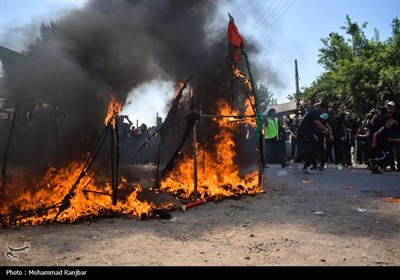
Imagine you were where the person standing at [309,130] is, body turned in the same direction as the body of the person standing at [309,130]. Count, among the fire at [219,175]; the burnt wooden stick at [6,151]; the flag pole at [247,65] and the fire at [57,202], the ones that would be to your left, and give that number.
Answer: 0

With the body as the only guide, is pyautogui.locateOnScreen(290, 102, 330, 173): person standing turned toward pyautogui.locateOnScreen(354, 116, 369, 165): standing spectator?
no

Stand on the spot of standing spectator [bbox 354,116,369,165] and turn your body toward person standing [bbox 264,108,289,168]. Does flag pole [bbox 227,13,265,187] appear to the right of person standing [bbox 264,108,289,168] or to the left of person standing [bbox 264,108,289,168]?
left

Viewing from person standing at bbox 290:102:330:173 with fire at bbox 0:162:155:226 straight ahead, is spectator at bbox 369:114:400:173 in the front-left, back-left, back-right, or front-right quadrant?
back-left
